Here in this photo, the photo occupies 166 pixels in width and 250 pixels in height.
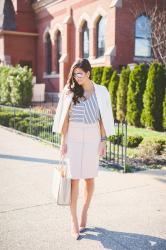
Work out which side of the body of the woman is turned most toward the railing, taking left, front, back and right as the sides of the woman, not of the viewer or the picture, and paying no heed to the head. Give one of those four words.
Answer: back

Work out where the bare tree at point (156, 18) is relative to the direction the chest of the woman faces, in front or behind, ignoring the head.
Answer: behind

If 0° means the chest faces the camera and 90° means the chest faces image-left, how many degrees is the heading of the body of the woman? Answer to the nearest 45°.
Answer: approximately 0°

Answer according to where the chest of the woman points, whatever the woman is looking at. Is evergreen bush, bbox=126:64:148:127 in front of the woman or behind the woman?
behind

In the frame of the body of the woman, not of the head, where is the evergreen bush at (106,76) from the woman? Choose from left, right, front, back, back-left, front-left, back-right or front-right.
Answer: back

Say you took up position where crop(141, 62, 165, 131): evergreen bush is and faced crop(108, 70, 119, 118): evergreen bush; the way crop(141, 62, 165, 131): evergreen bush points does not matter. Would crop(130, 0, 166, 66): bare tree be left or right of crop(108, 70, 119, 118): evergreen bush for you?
right

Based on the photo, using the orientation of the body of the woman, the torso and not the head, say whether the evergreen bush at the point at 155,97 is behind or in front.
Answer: behind

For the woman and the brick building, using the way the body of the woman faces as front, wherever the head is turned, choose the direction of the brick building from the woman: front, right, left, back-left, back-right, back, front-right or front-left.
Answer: back

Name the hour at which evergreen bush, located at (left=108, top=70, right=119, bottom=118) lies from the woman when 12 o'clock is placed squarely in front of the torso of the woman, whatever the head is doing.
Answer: The evergreen bush is roughly at 6 o'clock from the woman.

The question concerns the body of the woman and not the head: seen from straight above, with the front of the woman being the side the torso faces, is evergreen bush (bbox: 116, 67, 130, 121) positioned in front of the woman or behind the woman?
behind

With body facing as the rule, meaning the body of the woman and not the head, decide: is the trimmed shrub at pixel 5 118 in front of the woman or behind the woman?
behind
